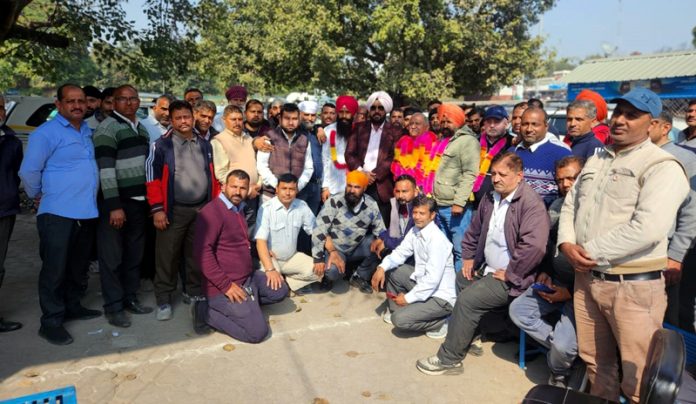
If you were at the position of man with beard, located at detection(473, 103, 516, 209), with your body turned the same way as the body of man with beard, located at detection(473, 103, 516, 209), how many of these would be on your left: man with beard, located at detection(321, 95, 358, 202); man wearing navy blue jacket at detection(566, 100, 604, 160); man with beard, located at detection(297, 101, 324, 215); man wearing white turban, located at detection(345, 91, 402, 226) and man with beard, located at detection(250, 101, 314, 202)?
1

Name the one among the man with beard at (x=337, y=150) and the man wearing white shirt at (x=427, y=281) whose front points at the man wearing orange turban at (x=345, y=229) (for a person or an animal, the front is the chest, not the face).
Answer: the man with beard

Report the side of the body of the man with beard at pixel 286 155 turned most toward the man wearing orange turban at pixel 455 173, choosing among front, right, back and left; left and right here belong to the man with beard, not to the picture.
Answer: left

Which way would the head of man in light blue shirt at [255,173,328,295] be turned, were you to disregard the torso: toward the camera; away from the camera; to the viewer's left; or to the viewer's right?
toward the camera

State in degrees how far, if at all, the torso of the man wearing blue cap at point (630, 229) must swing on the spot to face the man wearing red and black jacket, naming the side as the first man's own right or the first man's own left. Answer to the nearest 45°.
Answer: approximately 45° to the first man's own right

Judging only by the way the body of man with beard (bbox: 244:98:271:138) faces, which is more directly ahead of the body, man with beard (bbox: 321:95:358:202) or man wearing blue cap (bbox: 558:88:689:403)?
the man wearing blue cap

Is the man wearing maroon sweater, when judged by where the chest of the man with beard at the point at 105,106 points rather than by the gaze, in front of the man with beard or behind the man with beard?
in front

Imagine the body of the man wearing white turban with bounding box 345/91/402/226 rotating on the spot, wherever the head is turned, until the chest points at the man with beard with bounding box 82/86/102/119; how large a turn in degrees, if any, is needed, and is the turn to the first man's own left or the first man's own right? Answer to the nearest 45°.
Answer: approximately 90° to the first man's own right

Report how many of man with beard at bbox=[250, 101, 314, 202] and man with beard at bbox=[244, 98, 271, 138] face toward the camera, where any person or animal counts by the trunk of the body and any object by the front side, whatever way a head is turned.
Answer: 2

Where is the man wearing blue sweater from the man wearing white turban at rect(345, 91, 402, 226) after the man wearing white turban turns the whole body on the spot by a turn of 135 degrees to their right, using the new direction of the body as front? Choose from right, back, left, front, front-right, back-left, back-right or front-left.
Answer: back

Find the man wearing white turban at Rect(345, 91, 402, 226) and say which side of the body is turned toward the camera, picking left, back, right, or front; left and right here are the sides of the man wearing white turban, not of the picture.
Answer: front

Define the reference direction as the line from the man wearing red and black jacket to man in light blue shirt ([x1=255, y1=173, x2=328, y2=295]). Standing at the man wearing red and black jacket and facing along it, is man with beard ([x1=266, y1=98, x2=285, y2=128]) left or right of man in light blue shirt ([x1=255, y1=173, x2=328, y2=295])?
left

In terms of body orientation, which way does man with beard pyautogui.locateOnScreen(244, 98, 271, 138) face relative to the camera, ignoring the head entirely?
toward the camera

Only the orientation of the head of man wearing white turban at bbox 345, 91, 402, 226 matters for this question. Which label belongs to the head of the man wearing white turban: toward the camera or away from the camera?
toward the camera

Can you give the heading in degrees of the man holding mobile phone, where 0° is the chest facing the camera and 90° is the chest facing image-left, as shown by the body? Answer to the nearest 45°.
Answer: approximately 45°

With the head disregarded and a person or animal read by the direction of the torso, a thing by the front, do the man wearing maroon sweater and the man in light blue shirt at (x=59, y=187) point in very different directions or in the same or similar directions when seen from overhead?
same or similar directions

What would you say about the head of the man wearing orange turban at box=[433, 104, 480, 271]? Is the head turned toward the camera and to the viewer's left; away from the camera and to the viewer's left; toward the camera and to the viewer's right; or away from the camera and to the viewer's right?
toward the camera and to the viewer's left

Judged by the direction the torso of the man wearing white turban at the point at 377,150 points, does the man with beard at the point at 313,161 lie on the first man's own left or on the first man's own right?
on the first man's own right
